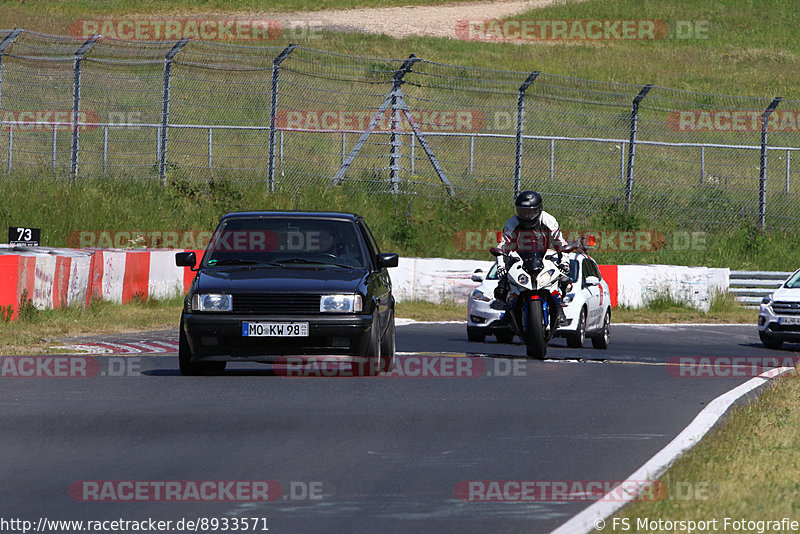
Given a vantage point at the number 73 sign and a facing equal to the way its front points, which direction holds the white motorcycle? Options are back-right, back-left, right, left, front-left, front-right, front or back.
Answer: front-left

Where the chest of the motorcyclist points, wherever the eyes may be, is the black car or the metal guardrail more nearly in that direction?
the black car

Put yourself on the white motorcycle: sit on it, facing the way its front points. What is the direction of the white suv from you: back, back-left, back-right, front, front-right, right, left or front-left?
back-left

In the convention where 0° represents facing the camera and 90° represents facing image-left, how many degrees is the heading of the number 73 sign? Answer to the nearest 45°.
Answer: approximately 0°

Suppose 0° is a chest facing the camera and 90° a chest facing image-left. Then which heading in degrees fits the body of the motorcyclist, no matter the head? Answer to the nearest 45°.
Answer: approximately 0°

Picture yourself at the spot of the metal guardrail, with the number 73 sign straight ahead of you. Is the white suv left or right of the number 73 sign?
left

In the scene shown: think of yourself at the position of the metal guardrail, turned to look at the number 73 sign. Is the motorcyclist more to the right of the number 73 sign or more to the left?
left
